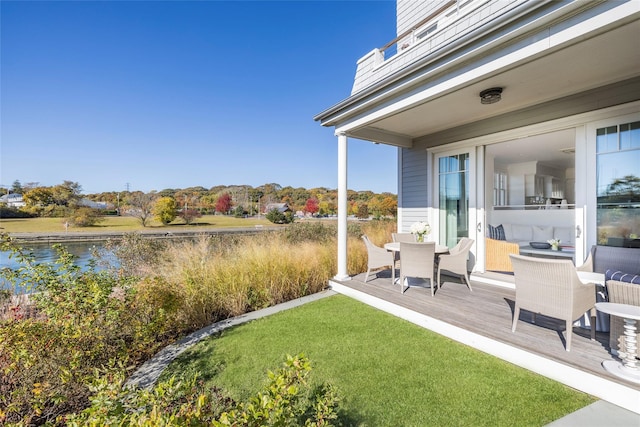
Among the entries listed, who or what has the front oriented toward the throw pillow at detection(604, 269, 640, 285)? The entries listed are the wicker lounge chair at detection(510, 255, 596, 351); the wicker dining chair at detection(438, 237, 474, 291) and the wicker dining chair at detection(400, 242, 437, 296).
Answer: the wicker lounge chair at detection(510, 255, 596, 351)

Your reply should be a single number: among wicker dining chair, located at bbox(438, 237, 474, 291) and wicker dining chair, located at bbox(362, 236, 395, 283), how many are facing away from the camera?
0

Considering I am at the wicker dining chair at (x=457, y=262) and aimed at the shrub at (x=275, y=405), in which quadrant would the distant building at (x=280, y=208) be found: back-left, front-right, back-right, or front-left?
back-right

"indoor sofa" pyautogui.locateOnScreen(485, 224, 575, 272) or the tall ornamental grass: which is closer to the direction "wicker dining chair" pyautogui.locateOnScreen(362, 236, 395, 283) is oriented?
the indoor sofa

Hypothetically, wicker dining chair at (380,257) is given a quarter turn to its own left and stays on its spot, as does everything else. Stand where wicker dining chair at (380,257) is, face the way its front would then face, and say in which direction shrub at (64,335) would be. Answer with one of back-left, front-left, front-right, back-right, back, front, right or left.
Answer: back-left

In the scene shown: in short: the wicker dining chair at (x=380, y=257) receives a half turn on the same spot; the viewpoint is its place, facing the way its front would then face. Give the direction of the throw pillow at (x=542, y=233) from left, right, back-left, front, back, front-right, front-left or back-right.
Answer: back-right

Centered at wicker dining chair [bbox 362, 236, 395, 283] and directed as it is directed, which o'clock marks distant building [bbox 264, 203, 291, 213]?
The distant building is roughly at 8 o'clock from the wicker dining chair.

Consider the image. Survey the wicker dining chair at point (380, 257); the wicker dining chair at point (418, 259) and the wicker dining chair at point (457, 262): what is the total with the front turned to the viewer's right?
1

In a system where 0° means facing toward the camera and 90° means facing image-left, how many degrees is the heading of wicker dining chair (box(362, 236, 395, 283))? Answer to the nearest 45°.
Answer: approximately 270°

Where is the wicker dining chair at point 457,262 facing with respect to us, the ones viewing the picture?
facing to the left of the viewer

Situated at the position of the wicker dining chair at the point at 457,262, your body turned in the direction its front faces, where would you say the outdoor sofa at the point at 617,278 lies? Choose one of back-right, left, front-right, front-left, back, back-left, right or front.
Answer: back-left

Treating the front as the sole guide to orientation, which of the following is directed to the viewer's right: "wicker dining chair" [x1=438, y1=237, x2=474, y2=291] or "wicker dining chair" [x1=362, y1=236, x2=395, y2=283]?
"wicker dining chair" [x1=362, y1=236, x2=395, y2=283]

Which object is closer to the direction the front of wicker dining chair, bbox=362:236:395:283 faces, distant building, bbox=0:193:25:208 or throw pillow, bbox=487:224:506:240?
the throw pillow

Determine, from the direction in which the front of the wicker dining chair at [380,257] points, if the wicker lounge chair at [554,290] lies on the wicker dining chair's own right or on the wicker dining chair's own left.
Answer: on the wicker dining chair's own right

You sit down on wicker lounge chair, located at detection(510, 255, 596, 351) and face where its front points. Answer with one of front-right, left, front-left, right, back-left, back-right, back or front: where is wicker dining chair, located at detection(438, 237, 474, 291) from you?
left

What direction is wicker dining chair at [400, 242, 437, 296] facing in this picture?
away from the camera

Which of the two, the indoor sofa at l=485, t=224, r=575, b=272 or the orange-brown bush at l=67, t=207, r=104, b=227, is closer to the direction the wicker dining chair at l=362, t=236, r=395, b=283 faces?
the indoor sofa
